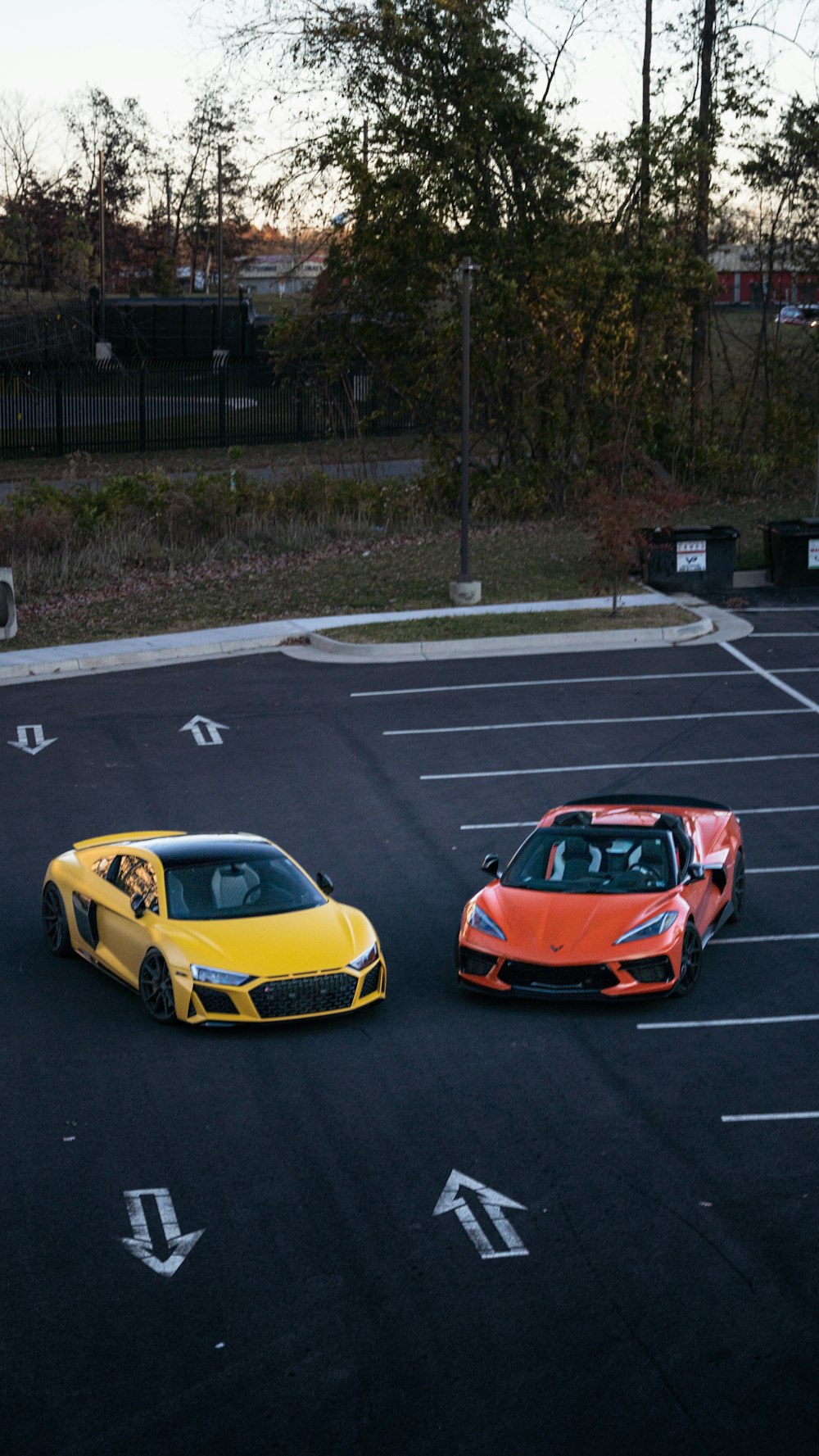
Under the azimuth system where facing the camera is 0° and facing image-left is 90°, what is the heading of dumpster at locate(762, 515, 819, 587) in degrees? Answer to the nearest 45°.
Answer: approximately 0°

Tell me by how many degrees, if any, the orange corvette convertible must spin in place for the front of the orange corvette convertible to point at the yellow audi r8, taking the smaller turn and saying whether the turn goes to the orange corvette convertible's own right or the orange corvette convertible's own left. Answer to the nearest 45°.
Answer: approximately 45° to the orange corvette convertible's own right

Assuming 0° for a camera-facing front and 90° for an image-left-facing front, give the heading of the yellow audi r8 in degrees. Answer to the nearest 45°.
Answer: approximately 315°

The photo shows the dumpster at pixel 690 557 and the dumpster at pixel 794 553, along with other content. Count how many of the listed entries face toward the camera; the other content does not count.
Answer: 2

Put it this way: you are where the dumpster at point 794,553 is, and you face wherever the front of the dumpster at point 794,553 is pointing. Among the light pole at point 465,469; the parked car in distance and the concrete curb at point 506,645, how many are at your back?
1

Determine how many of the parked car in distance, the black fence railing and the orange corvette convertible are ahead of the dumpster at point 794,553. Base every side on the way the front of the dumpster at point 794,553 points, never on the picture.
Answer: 1

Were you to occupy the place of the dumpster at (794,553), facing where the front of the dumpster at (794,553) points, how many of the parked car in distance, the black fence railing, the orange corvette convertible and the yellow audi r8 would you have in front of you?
2

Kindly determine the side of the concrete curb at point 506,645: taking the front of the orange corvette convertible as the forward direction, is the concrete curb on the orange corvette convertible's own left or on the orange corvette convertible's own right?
on the orange corvette convertible's own right

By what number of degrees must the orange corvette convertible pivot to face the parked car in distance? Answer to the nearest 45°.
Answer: approximately 135° to its right
